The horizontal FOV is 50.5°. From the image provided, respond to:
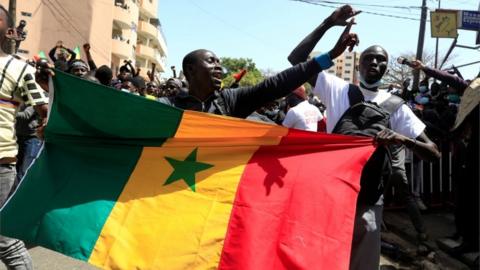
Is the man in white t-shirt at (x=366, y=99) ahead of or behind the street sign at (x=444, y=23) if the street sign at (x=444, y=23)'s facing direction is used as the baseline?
ahead

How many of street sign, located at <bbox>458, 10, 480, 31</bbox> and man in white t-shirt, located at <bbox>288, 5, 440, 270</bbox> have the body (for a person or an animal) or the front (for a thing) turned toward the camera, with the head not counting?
2

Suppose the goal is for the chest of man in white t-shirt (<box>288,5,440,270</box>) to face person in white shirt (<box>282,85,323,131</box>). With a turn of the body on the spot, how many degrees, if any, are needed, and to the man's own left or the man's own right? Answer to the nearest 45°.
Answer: approximately 180°

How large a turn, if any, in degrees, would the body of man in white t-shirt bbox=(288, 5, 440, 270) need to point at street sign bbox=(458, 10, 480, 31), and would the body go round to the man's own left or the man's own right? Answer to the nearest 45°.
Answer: approximately 180°

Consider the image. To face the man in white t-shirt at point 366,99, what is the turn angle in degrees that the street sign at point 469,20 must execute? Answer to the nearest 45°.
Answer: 0° — it already faces them

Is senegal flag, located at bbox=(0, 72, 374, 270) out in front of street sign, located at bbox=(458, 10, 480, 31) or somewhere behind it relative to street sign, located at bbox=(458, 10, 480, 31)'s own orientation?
in front

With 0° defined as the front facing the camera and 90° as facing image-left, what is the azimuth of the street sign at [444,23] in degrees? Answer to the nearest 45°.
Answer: approximately 0°

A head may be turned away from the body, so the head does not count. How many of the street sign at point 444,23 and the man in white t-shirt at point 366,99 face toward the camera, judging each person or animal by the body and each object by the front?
2

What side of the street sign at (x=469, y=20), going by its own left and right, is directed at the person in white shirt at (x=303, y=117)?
front

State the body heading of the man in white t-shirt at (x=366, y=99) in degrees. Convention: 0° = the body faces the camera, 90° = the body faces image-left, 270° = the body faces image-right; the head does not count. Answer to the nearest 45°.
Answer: approximately 0°
